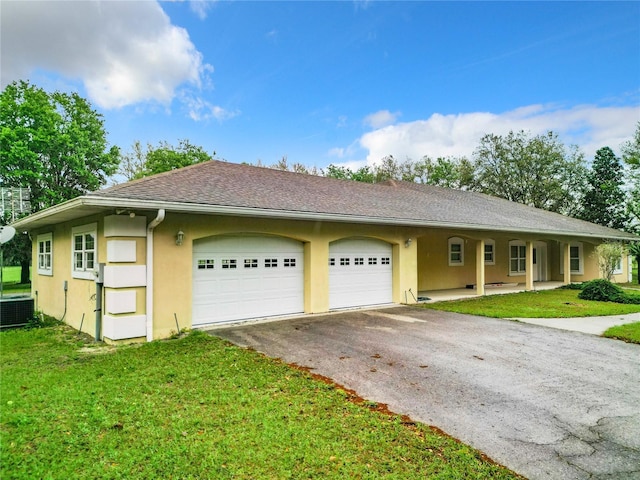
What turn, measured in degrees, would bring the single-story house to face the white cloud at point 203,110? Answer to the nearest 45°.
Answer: approximately 135° to its left

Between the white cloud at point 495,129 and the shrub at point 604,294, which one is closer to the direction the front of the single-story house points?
the shrub

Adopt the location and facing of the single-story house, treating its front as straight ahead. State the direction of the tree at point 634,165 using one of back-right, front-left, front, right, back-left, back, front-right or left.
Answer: left

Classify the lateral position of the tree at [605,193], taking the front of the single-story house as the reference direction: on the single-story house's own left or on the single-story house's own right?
on the single-story house's own left

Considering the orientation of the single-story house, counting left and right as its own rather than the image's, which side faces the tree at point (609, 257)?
left

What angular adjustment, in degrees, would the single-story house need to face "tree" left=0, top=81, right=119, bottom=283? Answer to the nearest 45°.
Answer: approximately 180°

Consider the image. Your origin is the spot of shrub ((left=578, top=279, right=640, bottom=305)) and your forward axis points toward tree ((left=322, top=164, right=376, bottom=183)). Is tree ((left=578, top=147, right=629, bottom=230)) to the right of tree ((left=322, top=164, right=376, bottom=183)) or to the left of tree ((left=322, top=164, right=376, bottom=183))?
right

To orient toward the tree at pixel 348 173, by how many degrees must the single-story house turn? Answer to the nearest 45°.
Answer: approximately 135° to its left

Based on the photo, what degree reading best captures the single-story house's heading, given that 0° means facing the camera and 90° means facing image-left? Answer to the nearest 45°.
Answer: approximately 315°
